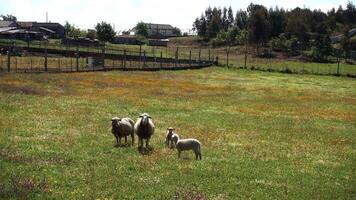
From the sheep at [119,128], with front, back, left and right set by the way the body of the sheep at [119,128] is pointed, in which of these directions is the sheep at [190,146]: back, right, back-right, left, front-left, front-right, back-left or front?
left

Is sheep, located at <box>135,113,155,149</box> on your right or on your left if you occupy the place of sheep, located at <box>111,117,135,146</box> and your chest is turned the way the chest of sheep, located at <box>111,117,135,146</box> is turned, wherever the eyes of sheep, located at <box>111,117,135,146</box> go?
on your left

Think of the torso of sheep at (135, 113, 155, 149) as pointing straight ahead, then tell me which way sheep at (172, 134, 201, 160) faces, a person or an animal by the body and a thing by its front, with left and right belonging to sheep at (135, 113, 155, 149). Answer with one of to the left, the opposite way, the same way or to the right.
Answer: to the right

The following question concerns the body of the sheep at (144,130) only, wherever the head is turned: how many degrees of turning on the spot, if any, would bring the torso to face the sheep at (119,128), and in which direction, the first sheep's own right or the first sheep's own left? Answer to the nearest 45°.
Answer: approximately 135° to the first sheep's own right

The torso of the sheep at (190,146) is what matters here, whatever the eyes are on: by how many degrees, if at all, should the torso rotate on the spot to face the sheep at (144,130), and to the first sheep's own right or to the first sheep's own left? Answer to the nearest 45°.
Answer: approximately 45° to the first sheep's own right

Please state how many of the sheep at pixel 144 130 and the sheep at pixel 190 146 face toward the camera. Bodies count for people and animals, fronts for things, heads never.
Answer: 1

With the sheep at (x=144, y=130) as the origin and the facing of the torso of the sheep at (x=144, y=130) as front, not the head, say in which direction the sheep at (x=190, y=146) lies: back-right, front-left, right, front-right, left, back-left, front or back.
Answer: front-left

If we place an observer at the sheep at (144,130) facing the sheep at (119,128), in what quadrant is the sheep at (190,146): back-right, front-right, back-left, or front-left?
back-left

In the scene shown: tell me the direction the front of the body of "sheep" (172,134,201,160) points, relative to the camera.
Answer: to the viewer's left
